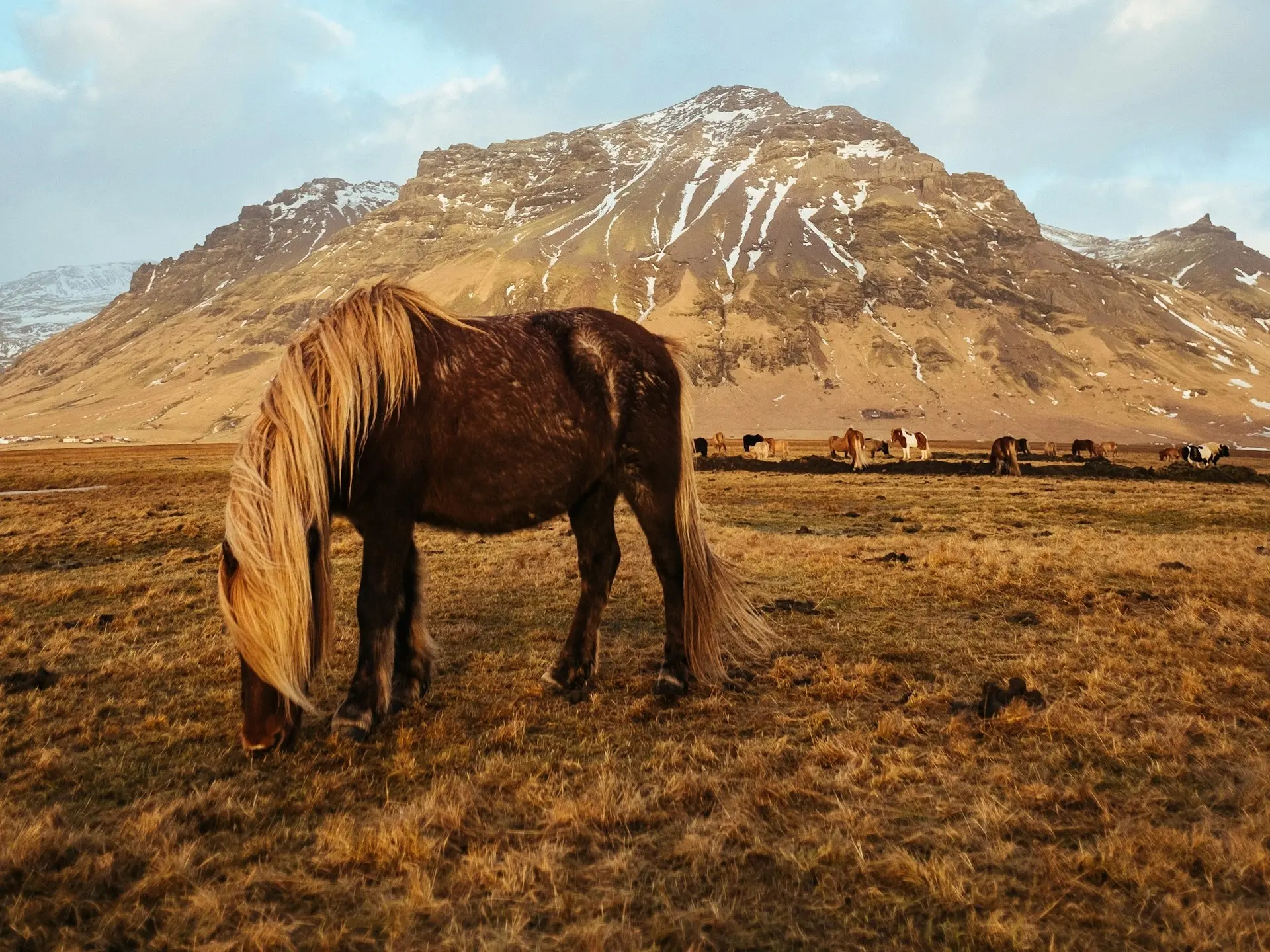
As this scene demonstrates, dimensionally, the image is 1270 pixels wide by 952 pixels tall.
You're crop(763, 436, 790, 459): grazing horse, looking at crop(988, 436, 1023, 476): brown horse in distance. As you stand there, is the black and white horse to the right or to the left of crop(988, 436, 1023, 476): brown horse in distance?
left

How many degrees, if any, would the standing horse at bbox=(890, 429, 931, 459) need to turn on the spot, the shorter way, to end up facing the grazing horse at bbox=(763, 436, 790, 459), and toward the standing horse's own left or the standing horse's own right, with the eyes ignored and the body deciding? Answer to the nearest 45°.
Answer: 0° — it already faces it

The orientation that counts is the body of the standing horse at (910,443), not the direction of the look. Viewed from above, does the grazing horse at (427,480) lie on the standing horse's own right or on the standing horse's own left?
on the standing horse's own left

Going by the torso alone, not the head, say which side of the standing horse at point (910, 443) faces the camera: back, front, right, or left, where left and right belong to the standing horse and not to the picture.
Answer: left
